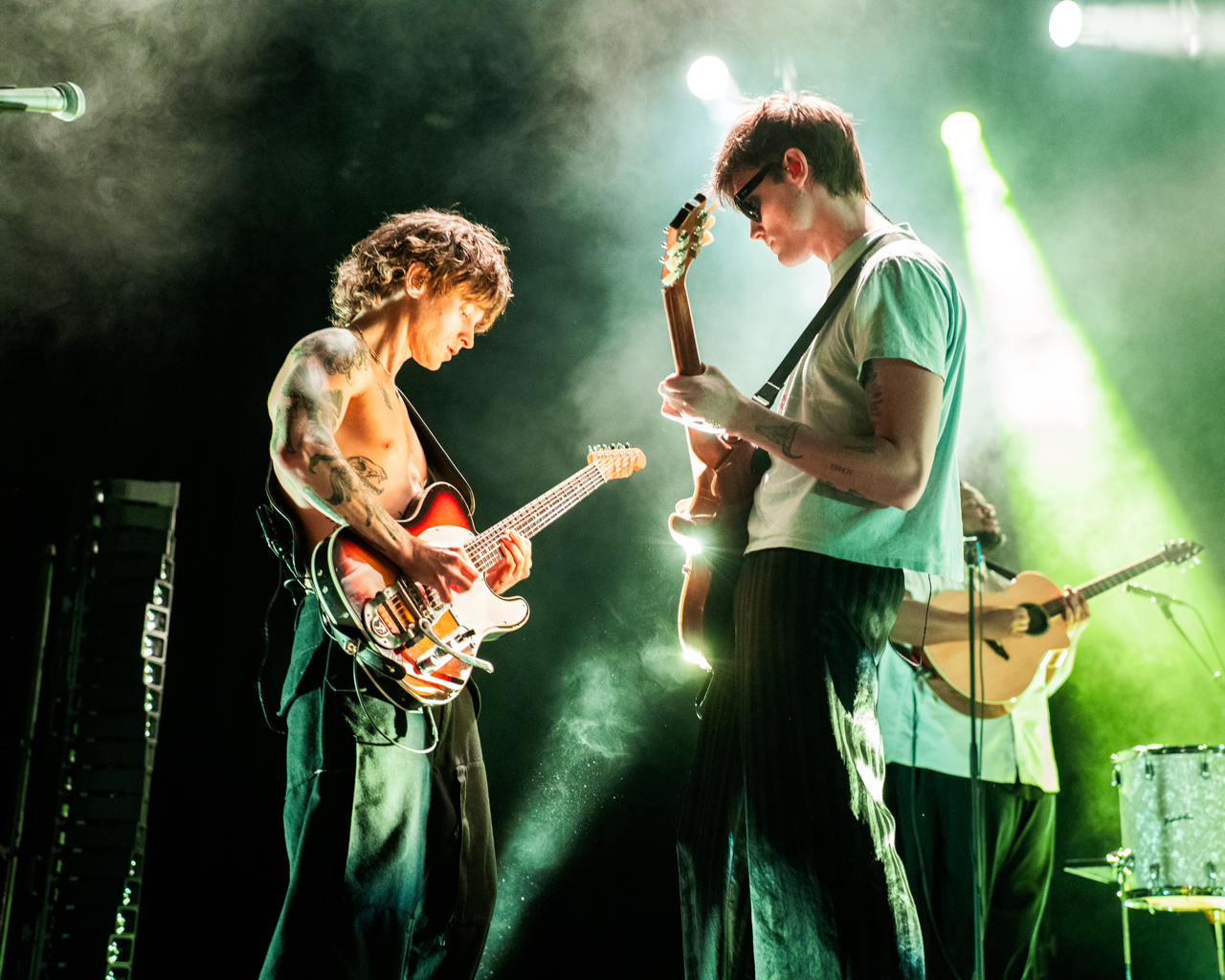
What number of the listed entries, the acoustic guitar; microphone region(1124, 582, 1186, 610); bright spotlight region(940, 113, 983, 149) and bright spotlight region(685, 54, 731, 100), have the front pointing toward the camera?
3

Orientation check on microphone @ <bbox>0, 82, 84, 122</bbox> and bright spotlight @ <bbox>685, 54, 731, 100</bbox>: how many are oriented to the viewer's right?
1

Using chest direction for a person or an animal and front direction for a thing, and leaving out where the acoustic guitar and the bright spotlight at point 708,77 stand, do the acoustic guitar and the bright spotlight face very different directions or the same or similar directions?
same or similar directions

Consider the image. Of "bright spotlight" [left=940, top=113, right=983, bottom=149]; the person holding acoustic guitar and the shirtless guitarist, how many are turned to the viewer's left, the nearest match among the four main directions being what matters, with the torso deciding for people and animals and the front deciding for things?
0

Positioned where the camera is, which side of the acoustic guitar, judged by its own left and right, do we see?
front

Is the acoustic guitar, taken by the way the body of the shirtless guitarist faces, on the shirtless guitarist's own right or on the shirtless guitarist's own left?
on the shirtless guitarist's own left

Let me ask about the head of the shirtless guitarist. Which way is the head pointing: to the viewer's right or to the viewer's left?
to the viewer's right

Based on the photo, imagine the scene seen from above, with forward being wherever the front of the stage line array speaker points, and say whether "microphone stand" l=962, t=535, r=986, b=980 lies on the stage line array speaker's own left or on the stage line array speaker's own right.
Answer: on the stage line array speaker's own left

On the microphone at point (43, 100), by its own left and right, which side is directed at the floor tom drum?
front

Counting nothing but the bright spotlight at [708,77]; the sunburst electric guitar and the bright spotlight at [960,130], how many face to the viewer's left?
0

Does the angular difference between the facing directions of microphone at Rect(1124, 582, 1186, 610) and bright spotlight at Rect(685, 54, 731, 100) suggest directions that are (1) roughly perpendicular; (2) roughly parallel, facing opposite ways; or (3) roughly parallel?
roughly perpendicular

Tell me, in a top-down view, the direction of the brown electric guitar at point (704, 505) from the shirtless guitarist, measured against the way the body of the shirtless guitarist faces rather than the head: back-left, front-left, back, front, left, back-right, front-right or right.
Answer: front
